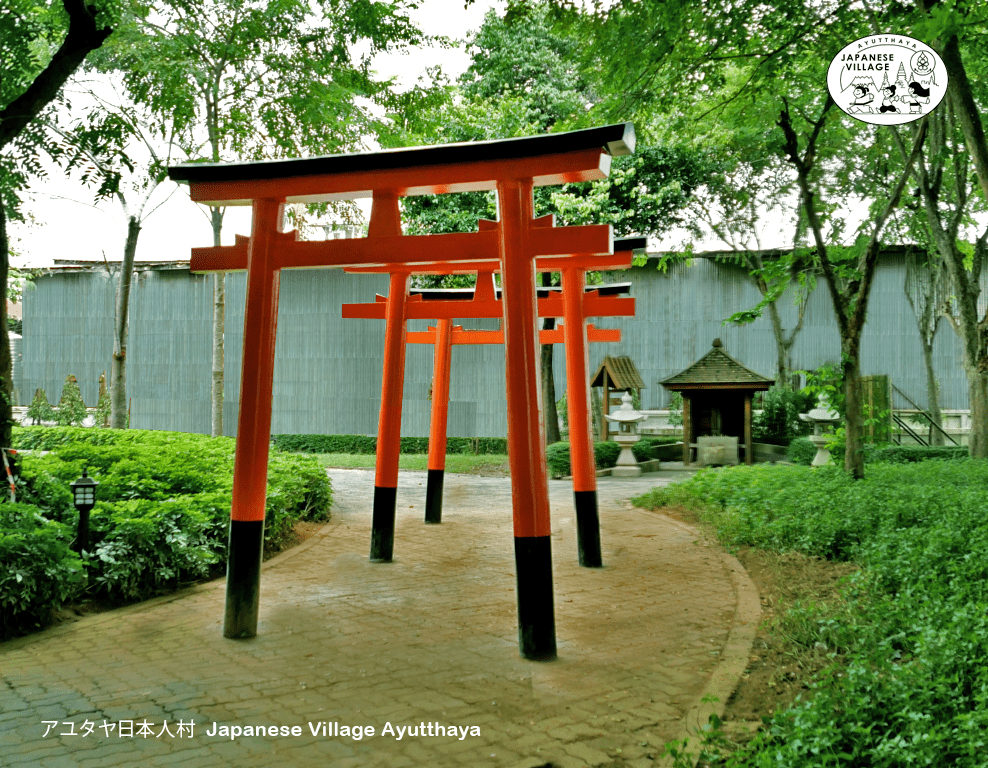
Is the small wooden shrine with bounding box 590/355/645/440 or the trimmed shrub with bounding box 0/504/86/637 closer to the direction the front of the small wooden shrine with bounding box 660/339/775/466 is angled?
the trimmed shrub

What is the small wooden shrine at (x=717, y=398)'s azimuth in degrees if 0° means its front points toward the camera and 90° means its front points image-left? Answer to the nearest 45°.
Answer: approximately 0°

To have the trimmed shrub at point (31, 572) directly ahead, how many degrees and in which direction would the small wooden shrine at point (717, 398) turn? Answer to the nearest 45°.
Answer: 0° — it already faces it

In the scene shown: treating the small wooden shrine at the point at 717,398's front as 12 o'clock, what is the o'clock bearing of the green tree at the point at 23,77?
The green tree is roughly at 1 o'clock from the small wooden shrine.

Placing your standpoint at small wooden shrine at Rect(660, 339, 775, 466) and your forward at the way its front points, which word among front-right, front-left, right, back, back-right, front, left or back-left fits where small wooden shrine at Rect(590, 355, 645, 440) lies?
right

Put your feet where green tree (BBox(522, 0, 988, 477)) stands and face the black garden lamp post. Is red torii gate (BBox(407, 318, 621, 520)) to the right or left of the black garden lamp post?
right

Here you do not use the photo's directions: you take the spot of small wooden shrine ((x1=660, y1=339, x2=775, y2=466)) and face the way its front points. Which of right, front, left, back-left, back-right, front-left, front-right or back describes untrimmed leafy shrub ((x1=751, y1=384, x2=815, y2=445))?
back-left

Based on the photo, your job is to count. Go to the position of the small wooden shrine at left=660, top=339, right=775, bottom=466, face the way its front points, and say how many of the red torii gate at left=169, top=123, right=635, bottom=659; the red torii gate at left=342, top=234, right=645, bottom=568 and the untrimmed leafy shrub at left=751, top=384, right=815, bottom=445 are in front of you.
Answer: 2

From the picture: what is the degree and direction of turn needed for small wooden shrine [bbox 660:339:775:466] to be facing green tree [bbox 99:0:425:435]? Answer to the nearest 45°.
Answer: approximately 45° to its right

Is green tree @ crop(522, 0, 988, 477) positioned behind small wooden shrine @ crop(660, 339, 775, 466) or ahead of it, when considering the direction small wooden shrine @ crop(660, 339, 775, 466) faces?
ahead

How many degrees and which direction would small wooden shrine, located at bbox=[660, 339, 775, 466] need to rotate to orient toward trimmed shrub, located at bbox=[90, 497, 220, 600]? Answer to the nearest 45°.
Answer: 0° — it already faces it

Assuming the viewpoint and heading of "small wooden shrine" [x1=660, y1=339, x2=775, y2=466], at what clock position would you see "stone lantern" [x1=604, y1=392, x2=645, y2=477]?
The stone lantern is roughly at 2 o'clock from the small wooden shrine.
